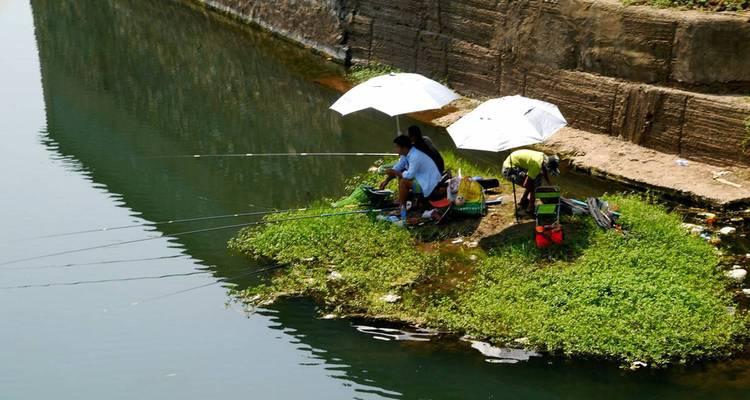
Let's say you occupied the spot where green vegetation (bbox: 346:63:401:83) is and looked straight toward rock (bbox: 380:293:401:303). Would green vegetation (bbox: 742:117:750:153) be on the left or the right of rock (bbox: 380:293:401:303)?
left

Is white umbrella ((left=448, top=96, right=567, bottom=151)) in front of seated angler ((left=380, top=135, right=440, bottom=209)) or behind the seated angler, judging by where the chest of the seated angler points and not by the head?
behind

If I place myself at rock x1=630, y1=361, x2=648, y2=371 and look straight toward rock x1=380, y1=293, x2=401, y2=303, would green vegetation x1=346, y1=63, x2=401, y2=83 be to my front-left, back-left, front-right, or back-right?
front-right

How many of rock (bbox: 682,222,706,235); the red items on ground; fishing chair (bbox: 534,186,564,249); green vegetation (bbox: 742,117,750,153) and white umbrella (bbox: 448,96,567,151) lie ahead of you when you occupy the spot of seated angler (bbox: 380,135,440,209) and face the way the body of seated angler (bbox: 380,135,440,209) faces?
0

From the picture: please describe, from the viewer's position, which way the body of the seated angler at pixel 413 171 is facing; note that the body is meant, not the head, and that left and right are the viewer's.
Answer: facing to the left of the viewer

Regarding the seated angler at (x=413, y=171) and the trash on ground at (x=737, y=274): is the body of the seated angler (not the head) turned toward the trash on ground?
no

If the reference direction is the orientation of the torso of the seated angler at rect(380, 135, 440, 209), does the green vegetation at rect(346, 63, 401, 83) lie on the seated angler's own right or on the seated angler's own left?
on the seated angler's own right

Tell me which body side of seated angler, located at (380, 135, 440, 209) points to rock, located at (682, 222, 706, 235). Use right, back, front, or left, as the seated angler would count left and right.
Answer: back

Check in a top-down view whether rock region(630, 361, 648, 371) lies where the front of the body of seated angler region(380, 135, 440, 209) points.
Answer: no

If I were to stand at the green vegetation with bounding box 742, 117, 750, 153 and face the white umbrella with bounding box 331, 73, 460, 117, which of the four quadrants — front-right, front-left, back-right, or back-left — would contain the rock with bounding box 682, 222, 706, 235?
front-left

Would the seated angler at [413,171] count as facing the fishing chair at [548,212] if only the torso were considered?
no
